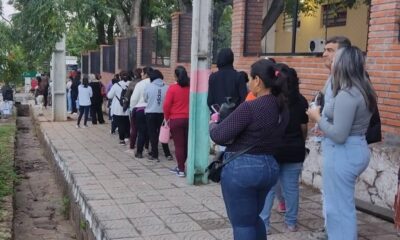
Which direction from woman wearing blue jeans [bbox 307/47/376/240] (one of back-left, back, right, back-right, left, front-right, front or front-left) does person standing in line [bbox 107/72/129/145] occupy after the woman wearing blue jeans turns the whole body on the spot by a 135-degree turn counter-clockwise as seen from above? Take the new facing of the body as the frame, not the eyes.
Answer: back

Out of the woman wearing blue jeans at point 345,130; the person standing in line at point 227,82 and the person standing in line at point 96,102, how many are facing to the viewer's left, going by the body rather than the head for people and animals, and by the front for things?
1

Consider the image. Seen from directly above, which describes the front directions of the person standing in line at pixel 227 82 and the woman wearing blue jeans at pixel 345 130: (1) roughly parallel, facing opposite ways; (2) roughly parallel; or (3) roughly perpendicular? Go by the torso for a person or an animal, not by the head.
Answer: roughly perpendicular

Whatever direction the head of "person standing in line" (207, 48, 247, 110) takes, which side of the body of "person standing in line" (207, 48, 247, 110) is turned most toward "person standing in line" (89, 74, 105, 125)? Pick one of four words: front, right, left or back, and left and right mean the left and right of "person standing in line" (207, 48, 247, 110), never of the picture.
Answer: front

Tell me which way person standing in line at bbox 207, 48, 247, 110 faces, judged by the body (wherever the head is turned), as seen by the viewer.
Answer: away from the camera

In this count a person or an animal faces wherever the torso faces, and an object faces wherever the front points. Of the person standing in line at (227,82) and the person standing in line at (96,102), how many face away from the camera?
2

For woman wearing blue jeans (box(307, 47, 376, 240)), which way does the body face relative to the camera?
to the viewer's left

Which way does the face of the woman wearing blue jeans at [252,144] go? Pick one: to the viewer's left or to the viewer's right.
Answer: to the viewer's left

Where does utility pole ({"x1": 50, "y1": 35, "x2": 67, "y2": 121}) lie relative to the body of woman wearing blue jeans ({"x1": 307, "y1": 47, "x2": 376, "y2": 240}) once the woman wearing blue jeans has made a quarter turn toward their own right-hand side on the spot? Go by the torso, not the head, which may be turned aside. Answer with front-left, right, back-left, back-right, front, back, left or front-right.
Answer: front-left

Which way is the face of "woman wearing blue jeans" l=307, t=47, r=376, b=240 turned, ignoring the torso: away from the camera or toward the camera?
away from the camera

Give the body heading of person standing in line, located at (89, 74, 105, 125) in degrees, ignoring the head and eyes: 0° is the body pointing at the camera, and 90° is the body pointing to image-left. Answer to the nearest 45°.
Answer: approximately 180°

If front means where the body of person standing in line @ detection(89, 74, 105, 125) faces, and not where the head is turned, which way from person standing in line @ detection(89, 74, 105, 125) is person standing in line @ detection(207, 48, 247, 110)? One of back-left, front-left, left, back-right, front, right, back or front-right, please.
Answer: back
